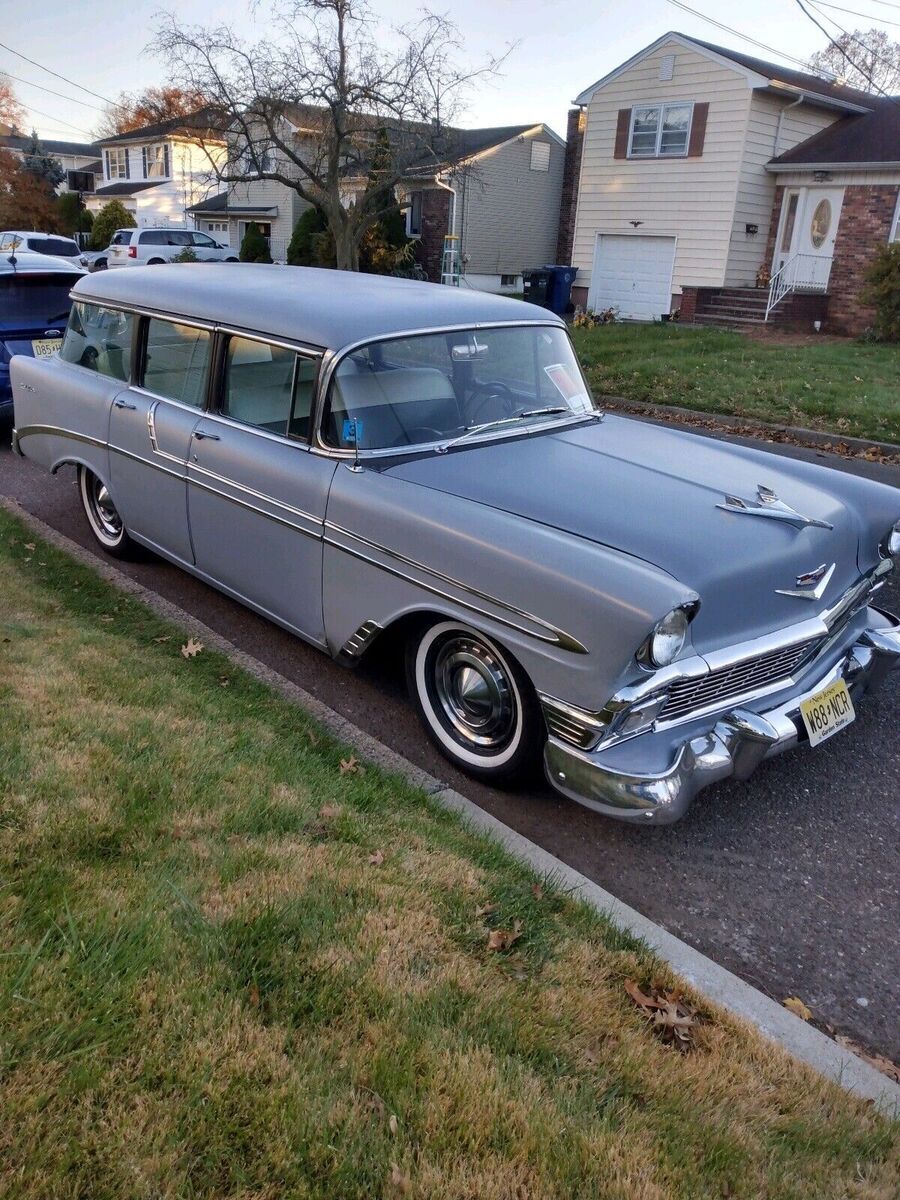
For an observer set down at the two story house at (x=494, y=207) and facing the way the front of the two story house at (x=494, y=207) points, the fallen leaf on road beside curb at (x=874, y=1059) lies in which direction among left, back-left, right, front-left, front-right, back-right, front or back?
front-left

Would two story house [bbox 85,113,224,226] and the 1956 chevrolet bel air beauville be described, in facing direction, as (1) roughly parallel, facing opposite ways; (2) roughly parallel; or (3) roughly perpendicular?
roughly perpendicular

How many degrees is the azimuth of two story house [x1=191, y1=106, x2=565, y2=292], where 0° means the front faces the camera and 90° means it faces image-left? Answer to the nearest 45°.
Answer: approximately 45°

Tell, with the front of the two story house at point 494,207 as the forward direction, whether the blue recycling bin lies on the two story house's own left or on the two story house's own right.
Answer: on the two story house's own left

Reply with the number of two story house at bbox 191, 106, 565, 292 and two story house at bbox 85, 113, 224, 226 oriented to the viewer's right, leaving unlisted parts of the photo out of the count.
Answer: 0

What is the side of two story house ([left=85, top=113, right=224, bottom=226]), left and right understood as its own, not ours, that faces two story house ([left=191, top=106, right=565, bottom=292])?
left

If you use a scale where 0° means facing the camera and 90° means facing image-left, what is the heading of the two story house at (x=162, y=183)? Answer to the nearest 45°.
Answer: approximately 45°

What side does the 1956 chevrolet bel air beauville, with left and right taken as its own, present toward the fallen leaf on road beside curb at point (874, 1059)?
front

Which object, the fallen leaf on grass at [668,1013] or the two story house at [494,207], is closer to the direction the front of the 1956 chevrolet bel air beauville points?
the fallen leaf on grass

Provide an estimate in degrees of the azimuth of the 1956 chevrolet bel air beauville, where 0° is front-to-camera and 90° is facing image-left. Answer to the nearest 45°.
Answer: approximately 315°

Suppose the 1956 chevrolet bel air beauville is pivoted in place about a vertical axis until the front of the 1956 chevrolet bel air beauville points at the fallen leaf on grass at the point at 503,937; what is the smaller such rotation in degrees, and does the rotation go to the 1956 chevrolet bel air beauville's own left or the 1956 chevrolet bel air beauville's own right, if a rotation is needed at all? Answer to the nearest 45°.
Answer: approximately 45° to the 1956 chevrolet bel air beauville's own right

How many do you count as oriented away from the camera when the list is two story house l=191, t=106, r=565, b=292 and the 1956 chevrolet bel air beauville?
0
